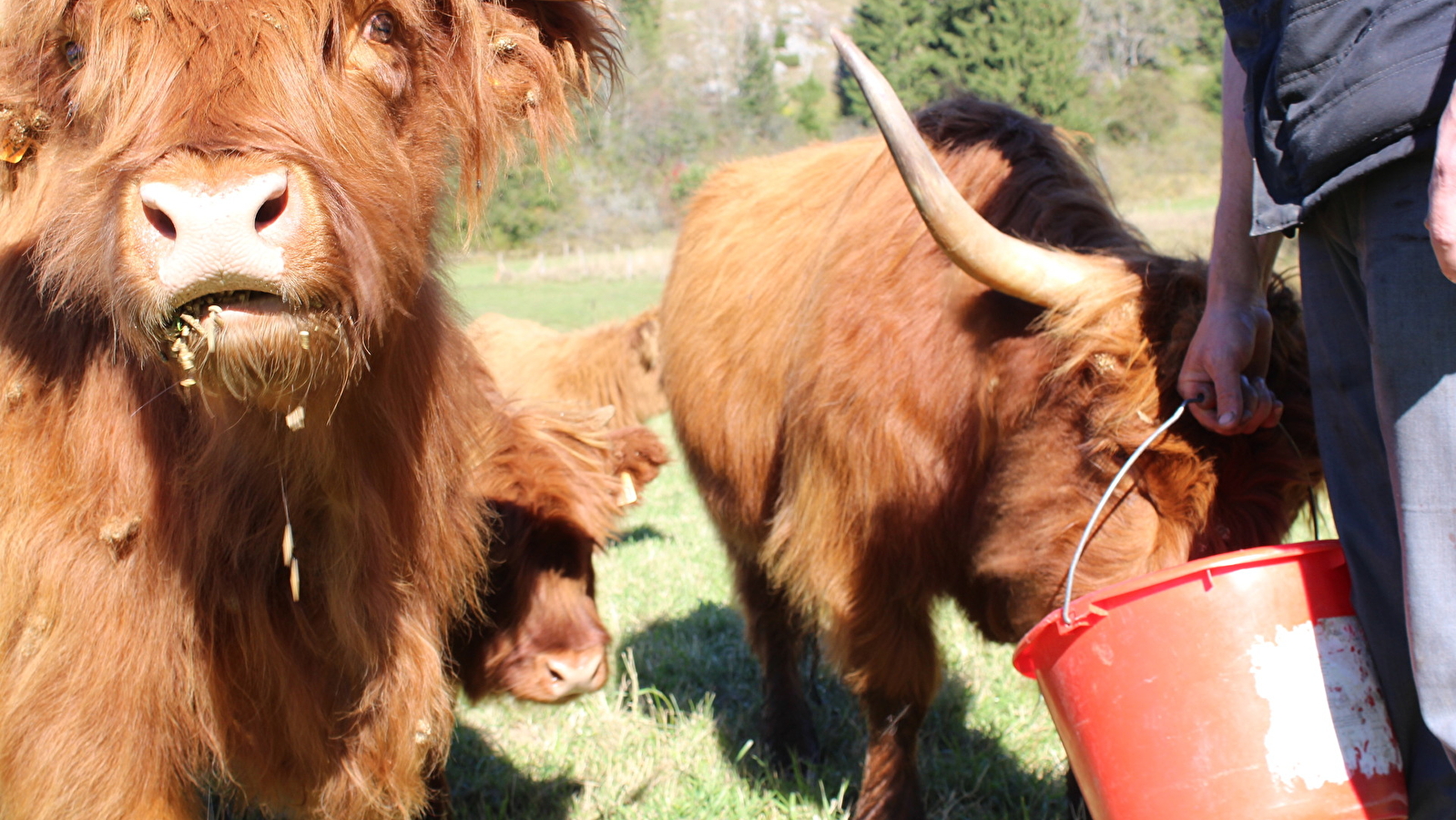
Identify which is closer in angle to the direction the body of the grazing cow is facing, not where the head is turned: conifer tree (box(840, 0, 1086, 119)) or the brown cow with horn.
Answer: the brown cow with horn

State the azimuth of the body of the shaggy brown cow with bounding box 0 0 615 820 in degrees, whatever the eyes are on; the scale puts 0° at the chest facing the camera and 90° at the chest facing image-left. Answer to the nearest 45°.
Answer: approximately 0°

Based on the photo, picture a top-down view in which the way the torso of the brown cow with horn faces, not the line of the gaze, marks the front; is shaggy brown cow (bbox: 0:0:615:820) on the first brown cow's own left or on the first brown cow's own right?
on the first brown cow's own right

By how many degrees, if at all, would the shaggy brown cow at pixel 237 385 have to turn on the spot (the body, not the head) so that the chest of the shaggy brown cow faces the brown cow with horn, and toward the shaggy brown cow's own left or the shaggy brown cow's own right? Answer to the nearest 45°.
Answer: approximately 90° to the shaggy brown cow's own left

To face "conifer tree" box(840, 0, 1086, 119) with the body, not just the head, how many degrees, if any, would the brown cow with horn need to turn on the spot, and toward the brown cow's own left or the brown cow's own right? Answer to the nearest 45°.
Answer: approximately 135° to the brown cow's own left

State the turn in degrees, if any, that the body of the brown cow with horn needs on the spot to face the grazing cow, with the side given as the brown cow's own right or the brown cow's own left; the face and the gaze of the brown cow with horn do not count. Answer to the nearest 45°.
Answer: approximately 135° to the brown cow's own right

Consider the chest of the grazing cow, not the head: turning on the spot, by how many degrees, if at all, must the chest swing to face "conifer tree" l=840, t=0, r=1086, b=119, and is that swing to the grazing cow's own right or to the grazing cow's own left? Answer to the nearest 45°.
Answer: approximately 135° to the grazing cow's own left

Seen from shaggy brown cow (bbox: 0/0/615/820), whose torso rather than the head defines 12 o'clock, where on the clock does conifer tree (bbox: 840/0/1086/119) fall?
The conifer tree is roughly at 7 o'clock from the shaggy brown cow.
